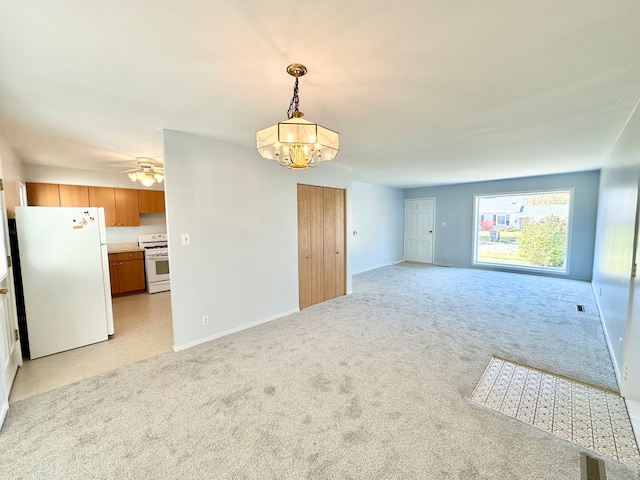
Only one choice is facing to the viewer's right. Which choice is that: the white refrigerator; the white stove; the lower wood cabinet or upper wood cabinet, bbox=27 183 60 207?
the white refrigerator

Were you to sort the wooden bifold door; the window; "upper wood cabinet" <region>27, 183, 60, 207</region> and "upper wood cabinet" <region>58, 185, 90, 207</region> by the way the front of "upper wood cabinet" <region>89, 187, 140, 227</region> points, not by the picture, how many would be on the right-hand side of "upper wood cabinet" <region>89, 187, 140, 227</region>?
2

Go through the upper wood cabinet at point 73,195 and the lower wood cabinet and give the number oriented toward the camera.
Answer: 2

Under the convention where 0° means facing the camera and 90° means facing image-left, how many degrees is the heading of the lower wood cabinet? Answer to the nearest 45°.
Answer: approximately 0°

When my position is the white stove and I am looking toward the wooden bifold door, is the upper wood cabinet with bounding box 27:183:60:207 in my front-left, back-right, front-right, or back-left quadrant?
back-right

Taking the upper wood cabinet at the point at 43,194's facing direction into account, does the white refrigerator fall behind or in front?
in front

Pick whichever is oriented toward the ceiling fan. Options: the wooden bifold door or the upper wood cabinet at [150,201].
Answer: the upper wood cabinet

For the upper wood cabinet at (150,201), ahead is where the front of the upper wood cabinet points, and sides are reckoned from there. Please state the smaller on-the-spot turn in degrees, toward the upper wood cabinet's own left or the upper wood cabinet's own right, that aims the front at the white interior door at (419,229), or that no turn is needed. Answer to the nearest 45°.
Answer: approximately 90° to the upper wood cabinet's own left

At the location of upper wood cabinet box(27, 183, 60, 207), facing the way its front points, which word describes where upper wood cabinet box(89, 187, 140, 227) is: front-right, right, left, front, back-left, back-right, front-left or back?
left

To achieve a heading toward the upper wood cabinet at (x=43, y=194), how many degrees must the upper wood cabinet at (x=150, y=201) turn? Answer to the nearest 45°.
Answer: approximately 90° to its right
